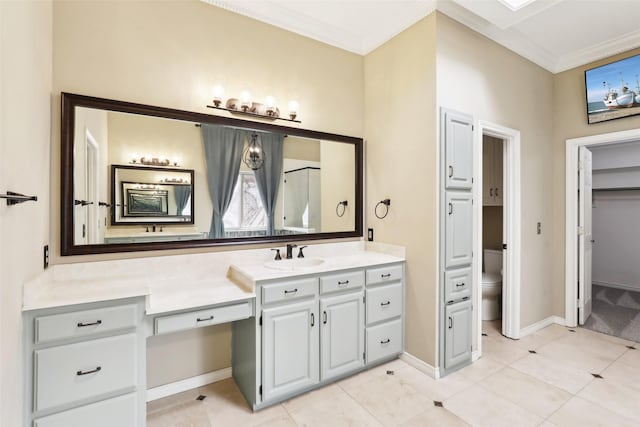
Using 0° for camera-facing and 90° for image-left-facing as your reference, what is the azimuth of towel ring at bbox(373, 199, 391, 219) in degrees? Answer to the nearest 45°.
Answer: approximately 45°

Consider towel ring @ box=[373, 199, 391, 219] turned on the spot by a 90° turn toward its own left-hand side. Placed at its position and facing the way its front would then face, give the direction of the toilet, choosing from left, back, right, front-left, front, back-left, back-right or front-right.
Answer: left

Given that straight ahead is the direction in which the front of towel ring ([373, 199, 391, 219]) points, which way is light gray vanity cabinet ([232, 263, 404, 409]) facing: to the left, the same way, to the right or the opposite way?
to the left
